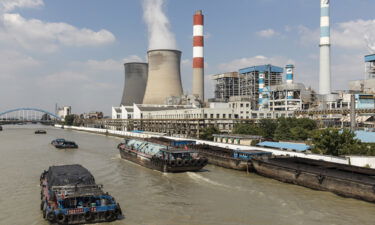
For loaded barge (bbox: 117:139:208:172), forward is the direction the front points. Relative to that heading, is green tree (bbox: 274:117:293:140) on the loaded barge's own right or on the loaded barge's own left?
on the loaded barge's own right

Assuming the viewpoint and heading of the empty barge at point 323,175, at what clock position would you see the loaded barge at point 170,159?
The loaded barge is roughly at 11 o'clock from the empty barge.

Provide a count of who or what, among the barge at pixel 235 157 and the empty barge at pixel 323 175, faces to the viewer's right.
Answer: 0

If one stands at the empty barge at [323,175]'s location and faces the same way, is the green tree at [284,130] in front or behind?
in front

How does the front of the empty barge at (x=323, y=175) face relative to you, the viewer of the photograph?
facing away from the viewer and to the left of the viewer

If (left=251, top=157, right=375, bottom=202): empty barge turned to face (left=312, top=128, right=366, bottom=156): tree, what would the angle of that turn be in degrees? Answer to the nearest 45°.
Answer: approximately 45° to its right

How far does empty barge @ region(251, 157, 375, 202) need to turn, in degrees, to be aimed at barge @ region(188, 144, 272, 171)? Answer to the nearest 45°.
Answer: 0° — it already faces it

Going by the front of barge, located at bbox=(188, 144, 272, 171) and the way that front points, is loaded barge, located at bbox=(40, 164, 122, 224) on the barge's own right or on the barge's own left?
on the barge's own left

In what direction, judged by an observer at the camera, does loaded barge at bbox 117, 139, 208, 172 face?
facing away from the viewer and to the left of the viewer

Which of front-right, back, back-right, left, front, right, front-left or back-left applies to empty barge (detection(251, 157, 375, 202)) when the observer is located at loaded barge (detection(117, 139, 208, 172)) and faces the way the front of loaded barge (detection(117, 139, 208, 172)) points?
back

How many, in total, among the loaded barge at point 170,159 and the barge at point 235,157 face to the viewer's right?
0

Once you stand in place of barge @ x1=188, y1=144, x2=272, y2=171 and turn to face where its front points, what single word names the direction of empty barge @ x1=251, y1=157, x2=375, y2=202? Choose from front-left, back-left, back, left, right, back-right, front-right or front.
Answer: back

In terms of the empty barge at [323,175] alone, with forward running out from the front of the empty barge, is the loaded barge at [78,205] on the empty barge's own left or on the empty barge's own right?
on the empty barge's own left

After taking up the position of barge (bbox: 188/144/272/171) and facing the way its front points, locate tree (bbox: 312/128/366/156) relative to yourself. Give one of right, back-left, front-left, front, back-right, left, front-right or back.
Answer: back-right

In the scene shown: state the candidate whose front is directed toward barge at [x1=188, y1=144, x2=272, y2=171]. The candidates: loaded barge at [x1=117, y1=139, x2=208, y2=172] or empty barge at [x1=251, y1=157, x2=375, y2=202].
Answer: the empty barge

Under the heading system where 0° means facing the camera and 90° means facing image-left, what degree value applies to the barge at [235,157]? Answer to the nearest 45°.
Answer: approximately 135°

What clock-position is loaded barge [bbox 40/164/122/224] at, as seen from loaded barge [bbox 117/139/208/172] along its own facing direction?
loaded barge [bbox 40/164/122/224] is roughly at 8 o'clock from loaded barge [bbox 117/139/208/172].
